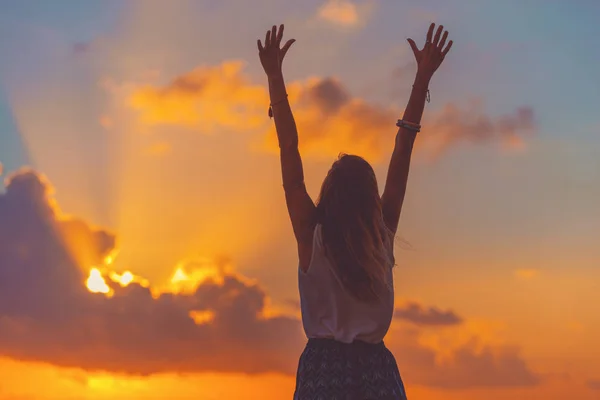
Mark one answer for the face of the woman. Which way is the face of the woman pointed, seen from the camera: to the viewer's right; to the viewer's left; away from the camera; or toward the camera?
away from the camera

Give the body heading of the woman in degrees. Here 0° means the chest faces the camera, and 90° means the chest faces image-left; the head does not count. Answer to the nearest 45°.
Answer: approximately 180°
